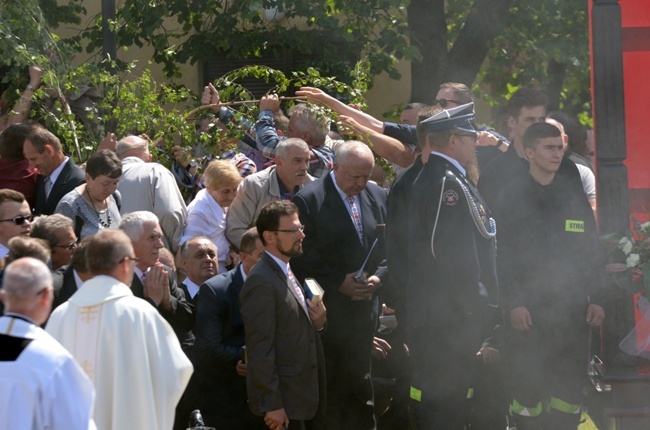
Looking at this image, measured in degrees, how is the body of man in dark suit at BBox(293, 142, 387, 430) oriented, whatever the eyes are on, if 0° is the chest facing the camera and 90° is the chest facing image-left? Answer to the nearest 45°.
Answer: approximately 315°

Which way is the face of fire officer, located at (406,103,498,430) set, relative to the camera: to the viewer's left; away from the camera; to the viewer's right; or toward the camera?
to the viewer's right

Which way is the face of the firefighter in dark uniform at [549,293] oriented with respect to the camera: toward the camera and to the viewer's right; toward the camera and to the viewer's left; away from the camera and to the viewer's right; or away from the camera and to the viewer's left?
toward the camera and to the viewer's right

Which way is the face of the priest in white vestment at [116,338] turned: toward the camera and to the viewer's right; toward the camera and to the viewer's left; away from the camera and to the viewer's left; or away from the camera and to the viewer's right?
away from the camera and to the viewer's right

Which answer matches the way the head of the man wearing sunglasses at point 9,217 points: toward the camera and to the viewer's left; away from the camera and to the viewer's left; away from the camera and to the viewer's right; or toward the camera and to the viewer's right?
toward the camera and to the viewer's right

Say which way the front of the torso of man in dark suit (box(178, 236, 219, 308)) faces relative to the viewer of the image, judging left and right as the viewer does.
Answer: facing the viewer and to the right of the viewer
